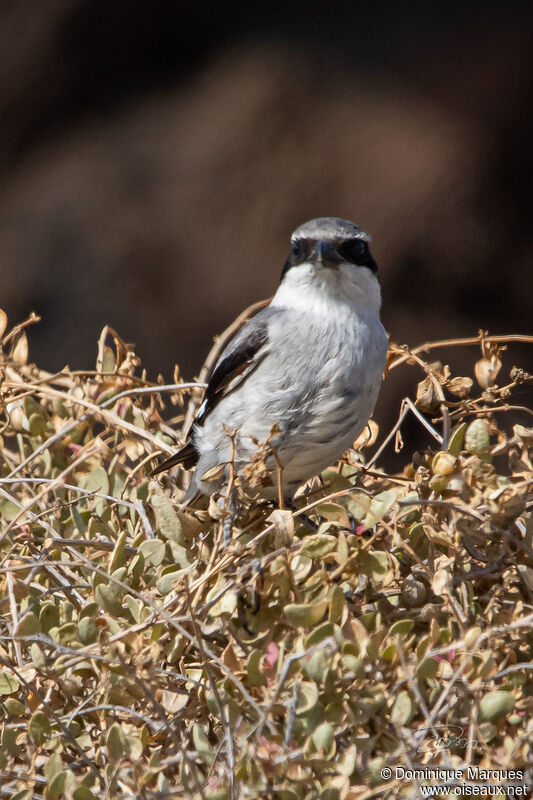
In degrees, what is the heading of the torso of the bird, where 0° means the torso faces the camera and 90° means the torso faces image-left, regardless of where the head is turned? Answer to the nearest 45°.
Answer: approximately 315°
